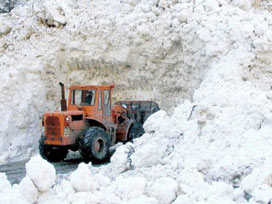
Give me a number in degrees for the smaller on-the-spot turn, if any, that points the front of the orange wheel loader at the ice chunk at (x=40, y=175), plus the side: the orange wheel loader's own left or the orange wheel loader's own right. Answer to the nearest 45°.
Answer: approximately 135° to the orange wheel loader's own right

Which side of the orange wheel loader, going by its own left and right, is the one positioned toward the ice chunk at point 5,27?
left

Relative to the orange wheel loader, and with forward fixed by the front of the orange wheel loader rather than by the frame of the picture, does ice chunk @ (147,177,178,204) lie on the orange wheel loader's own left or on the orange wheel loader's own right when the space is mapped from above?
on the orange wheel loader's own right

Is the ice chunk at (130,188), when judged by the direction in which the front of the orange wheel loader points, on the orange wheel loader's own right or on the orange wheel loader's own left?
on the orange wheel loader's own right

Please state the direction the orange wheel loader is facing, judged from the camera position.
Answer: facing away from the viewer and to the right of the viewer

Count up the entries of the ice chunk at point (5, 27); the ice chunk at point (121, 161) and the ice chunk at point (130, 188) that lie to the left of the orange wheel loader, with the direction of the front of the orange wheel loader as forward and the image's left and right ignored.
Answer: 1

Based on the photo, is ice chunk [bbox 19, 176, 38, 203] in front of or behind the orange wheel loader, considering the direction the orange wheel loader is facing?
behind

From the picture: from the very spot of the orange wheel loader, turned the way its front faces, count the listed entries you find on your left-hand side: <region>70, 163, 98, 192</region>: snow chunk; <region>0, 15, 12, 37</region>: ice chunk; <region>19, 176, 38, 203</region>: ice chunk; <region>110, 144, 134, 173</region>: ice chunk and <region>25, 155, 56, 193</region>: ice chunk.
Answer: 1

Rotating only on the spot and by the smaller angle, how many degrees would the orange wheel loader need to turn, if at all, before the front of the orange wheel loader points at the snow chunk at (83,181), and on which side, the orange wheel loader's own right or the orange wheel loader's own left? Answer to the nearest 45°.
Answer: approximately 135° to the orange wheel loader's own right
